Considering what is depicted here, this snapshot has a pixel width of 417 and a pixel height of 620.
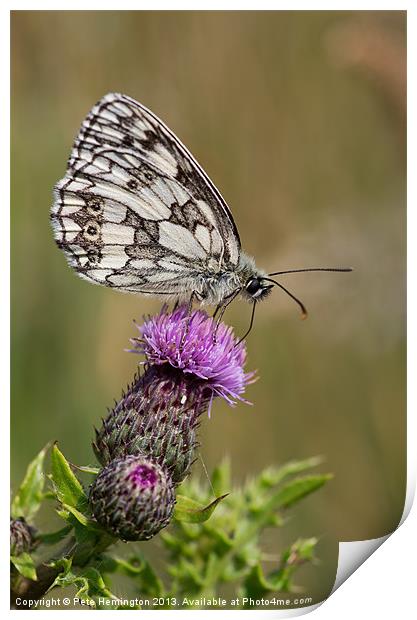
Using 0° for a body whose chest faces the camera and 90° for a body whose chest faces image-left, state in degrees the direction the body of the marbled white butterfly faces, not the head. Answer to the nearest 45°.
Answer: approximately 270°
